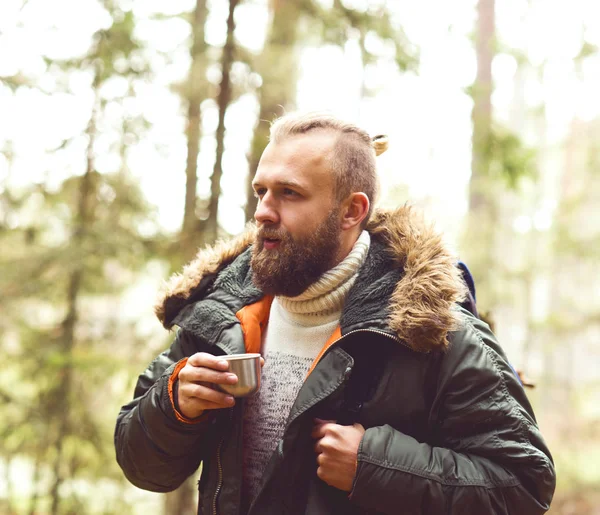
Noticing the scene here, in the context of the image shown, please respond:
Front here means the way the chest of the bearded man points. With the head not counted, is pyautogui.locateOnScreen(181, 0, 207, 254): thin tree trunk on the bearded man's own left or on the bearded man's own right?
on the bearded man's own right

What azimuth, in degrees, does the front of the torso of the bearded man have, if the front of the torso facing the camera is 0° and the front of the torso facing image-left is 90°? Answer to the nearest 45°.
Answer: approximately 45°

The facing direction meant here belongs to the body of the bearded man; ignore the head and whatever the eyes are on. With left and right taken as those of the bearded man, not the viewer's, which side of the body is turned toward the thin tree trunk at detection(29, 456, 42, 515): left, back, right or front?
right

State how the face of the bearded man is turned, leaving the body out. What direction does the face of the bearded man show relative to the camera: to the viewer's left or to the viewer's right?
to the viewer's left

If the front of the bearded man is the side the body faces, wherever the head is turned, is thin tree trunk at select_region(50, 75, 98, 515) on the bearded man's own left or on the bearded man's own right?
on the bearded man's own right

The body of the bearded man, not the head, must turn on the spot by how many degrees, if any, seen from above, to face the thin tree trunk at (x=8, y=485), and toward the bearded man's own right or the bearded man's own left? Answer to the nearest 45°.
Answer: approximately 90° to the bearded man's own right
